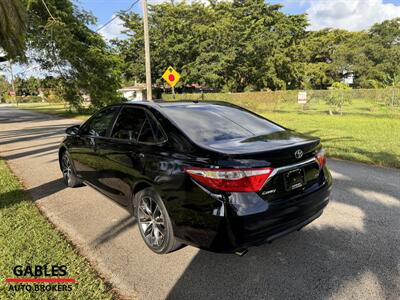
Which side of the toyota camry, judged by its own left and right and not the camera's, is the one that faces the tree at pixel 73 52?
front

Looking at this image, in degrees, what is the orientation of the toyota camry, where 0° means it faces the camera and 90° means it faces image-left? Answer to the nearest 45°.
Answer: approximately 135°

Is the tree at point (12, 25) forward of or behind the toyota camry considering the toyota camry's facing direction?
forward
